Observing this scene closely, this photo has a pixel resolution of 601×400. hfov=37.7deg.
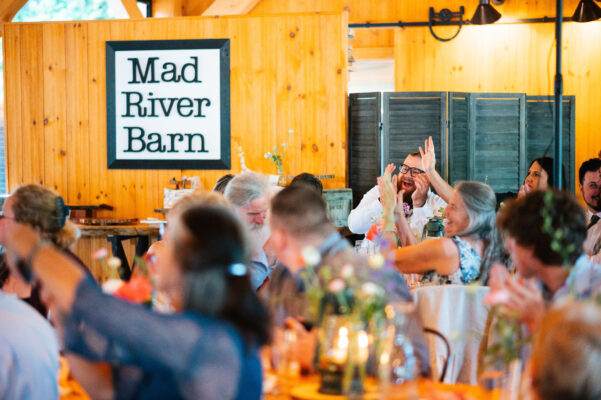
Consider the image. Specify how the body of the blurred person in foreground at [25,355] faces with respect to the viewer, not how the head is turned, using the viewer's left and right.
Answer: facing away from the viewer

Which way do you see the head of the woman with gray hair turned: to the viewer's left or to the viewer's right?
to the viewer's left

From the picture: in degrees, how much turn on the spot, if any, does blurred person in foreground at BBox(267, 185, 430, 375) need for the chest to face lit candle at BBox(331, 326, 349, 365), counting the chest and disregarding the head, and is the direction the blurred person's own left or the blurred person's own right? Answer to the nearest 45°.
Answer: approximately 135° to the blurred person's own left

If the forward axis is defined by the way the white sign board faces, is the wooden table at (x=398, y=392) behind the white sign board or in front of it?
in front

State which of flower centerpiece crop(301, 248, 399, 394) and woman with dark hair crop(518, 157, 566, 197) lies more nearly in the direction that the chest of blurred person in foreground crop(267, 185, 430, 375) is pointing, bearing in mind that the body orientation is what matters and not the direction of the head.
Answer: the woman with dark hair

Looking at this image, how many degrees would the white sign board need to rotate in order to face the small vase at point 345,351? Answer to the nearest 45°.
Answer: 0° — it already faces it

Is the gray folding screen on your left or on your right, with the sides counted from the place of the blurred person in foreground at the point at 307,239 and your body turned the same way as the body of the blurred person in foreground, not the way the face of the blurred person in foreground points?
on your right

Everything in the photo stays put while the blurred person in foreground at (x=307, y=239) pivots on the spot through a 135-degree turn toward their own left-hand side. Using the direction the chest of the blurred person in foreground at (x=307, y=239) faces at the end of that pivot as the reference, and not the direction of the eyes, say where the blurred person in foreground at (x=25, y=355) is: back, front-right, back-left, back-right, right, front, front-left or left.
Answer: front-right

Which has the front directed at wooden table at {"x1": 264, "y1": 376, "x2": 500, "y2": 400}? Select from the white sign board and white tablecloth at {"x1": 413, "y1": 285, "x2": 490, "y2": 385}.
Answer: the white sign board

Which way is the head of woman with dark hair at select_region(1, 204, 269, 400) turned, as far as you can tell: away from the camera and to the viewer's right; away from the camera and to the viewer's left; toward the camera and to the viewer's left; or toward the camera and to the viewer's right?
away from the camera and to the viewer's left

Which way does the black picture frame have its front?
toward the camera

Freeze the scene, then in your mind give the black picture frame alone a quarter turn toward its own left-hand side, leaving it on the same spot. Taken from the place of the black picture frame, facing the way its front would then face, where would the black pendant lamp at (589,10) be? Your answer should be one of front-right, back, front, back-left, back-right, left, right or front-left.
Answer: front
